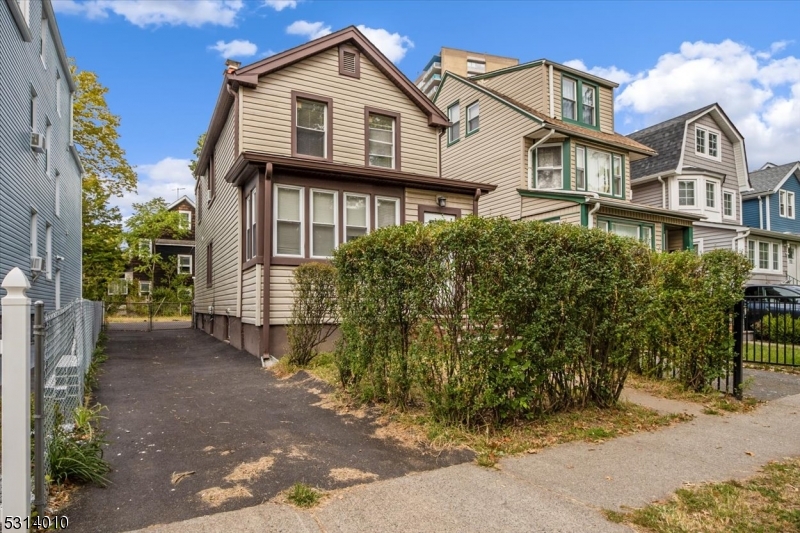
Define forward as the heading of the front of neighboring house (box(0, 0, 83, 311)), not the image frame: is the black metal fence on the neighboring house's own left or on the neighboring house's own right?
on the neighboring house's own left

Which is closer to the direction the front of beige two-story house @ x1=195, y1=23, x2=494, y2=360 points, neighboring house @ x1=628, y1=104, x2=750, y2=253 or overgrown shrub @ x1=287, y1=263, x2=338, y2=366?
the overgrown shrub

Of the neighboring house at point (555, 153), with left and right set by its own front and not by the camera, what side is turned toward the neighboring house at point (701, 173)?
left

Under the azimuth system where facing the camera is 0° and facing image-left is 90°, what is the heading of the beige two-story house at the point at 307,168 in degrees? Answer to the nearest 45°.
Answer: approximately 315°

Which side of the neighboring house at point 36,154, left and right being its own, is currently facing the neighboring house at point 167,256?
back

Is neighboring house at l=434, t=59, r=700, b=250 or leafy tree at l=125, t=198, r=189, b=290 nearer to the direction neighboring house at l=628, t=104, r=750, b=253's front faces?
the neighboring house

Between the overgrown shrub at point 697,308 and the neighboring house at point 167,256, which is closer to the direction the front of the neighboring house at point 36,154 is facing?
the overgrown shrub

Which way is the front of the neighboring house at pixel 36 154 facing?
toward the camera

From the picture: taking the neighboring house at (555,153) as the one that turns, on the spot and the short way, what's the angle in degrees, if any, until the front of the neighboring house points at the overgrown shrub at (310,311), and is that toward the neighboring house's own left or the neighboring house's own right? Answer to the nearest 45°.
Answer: approximately 45° to the neighboring house's own right

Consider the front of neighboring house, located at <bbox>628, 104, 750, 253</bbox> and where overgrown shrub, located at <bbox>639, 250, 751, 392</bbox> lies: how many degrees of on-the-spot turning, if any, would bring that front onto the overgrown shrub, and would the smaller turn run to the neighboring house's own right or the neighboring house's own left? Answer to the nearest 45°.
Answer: approximately 45° to the neighboring house's own right
